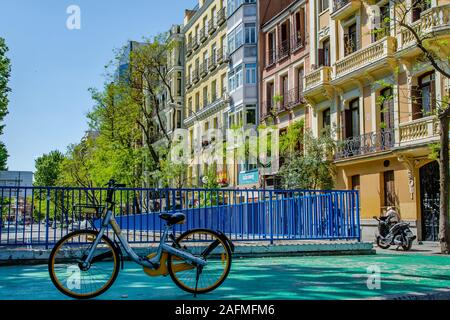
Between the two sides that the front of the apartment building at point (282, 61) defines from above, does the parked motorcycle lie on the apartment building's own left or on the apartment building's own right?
on the apartment building's own left

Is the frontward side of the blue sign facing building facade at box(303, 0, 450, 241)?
no

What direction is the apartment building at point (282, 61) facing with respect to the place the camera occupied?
facing the viewer and to the left of the viewer

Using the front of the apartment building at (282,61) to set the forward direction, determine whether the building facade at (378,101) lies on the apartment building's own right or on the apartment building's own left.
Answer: on the apartment building's own left

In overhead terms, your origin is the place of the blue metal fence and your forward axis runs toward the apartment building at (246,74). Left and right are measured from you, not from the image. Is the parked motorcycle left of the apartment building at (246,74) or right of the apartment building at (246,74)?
right

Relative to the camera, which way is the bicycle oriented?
to the viewer's left

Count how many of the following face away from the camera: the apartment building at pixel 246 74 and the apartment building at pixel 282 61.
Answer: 0

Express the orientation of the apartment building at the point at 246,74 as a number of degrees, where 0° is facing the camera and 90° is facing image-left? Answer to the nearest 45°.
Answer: approximately 45°

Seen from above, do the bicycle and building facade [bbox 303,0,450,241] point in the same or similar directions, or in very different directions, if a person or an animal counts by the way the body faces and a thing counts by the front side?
same or similar directions

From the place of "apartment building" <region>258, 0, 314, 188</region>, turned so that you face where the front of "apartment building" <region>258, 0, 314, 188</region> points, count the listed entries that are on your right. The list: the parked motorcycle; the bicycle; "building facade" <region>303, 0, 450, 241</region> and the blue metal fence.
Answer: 0

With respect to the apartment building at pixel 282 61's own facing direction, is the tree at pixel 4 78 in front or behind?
in front

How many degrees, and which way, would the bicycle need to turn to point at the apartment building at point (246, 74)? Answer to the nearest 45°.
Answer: approximately 90° to its right

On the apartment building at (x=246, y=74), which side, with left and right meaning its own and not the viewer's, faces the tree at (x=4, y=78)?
front

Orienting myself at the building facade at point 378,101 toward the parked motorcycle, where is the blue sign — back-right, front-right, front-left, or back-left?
back-right

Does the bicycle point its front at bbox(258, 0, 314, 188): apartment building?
no
